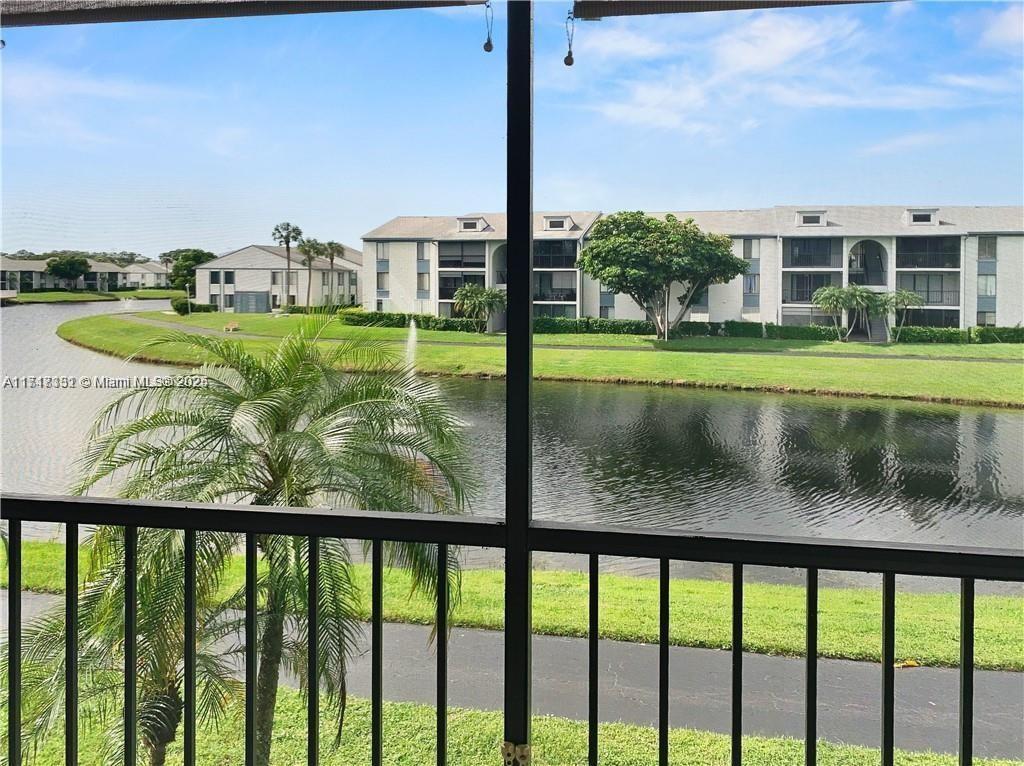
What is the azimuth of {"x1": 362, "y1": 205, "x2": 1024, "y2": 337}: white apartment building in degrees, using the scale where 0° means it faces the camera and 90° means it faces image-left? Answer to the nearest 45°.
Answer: approximately 0°

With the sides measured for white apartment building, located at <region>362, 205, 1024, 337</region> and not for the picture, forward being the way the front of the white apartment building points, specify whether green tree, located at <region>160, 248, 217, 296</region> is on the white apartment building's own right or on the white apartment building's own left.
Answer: on the white apartment building's own right

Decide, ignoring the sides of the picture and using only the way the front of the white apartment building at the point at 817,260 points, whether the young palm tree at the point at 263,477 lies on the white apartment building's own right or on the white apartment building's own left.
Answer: on the white apartment building's own right

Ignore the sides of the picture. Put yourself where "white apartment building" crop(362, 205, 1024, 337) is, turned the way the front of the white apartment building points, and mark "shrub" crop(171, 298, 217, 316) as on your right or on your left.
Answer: on your right

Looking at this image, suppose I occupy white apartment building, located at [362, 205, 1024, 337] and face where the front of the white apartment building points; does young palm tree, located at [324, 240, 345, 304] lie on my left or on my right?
on my right
